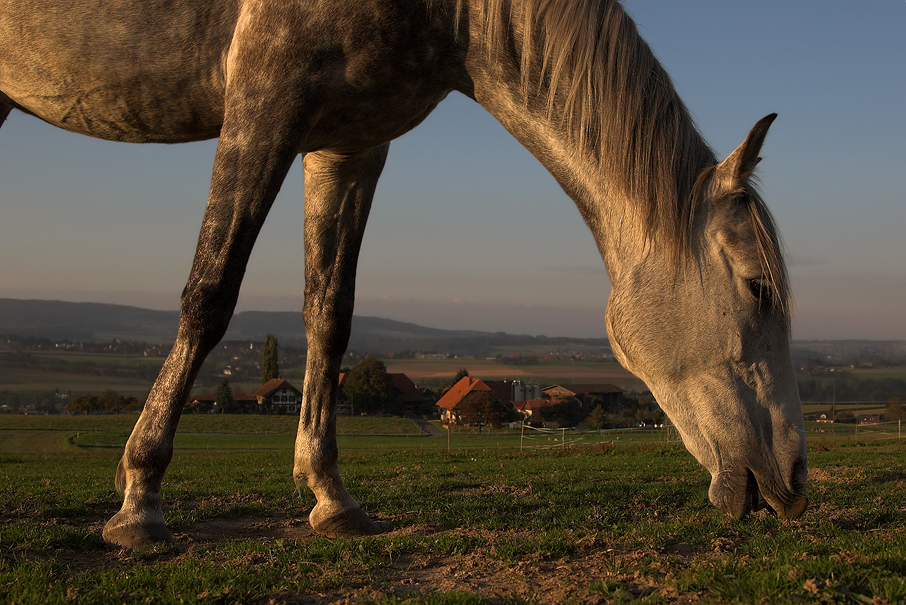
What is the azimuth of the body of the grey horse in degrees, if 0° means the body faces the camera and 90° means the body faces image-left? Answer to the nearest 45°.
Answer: approximately 270°
